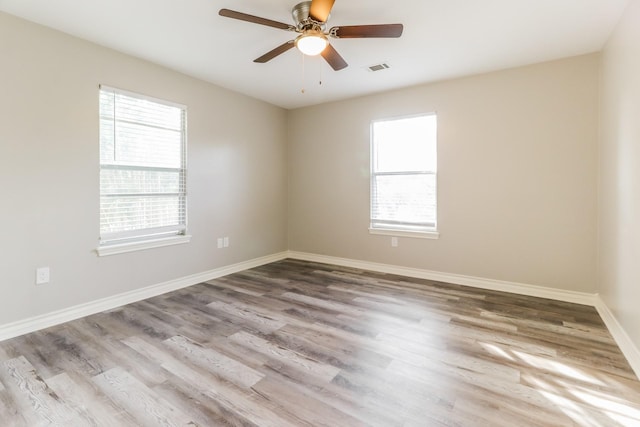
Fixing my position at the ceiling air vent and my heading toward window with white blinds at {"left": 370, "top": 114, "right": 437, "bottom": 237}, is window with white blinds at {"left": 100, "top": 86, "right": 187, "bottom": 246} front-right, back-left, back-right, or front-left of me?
back-left

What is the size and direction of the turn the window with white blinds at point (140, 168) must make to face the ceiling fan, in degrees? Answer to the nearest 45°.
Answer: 0° — it already faces it

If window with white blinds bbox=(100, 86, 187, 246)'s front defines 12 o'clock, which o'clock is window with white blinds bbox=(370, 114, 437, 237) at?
window with white blinds bbox=(370, 114, 437, 237) is roughly at 11 o'clock from window with white blinds bbox=(100, 86, 187, 246).

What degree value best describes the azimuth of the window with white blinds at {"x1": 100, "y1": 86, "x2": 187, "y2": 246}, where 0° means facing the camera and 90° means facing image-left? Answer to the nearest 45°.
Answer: approximately 315°

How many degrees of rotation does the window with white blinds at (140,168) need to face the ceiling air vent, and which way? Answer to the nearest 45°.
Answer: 0° — it already faces it
